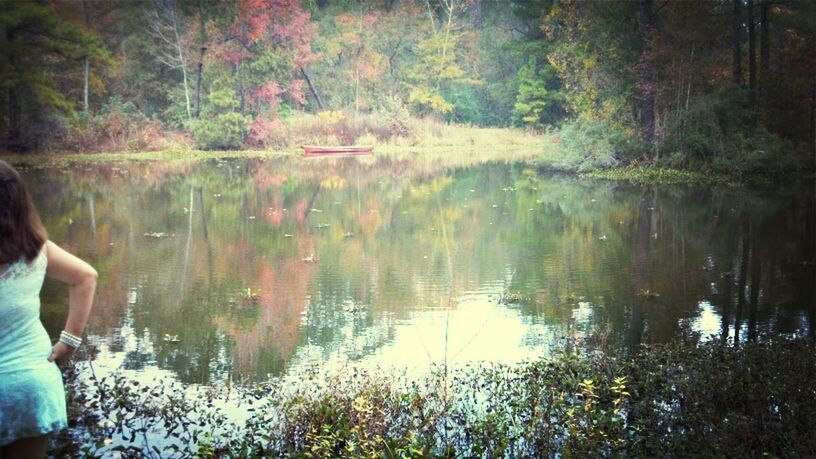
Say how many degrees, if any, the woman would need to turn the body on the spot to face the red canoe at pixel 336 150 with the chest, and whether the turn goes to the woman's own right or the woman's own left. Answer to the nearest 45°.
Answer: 0° — they already face it

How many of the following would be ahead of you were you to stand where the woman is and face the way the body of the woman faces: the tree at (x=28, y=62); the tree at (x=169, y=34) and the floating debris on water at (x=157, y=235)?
3

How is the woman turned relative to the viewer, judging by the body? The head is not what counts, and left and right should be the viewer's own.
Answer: facing away from the viewer

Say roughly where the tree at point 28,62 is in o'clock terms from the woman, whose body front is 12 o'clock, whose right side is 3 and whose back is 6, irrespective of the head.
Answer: The tree is roughly at 12 o'clock from the woman.

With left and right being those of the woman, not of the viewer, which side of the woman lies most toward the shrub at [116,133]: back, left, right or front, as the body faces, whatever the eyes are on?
front

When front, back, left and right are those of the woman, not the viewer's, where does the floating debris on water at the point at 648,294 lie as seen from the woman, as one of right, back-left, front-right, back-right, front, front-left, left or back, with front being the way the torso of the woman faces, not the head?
front-right

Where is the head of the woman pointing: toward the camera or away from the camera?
away from the camera

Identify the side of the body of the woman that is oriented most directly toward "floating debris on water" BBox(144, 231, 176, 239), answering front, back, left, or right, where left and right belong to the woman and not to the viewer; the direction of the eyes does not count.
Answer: front

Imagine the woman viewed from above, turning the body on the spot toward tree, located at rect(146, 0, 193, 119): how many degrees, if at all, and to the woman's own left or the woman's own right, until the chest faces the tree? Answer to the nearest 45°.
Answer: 0° — they already face it

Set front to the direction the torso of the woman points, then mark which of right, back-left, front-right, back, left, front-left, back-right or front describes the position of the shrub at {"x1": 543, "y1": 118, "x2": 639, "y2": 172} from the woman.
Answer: front-right

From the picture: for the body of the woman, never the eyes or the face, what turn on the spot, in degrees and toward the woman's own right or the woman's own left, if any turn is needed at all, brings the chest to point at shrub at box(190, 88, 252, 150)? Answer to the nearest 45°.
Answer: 0° — they already face it
